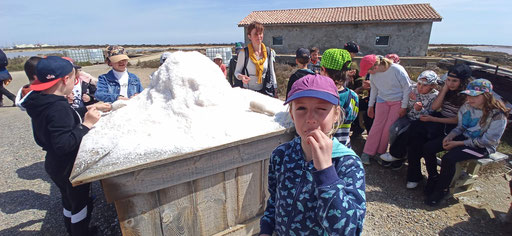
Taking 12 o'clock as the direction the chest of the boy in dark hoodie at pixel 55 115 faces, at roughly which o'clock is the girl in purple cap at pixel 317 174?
The girl in purple cap is roughly at 2 o'clock from the boy in dark hoodie.

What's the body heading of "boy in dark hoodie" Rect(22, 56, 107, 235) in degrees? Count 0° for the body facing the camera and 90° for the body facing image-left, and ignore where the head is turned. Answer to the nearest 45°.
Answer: approximately 270°

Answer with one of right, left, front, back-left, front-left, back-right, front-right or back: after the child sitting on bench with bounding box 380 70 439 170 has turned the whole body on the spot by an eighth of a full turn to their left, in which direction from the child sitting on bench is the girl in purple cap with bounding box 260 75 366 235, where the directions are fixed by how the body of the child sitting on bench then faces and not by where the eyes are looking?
front

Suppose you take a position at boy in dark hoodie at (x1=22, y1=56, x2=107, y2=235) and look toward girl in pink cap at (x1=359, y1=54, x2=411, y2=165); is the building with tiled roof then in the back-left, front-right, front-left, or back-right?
front-left

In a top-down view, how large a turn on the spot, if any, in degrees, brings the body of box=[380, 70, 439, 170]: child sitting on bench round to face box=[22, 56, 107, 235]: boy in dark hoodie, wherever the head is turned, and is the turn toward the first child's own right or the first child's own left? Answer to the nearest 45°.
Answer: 0° — they already face them

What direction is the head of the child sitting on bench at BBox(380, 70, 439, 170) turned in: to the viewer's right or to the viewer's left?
to the viewer's left

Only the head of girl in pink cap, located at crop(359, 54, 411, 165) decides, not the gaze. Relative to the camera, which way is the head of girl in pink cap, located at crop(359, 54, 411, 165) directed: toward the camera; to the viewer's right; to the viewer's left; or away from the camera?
to the viewer's left

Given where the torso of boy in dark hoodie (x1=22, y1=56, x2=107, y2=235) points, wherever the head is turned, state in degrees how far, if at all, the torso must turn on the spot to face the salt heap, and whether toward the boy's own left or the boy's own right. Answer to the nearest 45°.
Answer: approximately 45° to the boy's own right

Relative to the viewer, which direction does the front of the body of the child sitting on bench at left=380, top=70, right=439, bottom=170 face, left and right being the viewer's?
facing the viewer and to the left of the viewer

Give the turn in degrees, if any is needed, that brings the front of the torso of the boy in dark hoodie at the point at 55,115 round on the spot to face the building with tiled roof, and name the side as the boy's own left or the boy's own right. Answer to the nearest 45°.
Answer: approximately 45° to the boy's own left

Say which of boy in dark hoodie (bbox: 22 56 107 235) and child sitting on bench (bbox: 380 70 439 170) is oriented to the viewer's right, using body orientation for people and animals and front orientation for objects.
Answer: the boy in dark hoodie

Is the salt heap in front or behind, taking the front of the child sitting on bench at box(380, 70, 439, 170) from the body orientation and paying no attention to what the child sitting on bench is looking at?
in front

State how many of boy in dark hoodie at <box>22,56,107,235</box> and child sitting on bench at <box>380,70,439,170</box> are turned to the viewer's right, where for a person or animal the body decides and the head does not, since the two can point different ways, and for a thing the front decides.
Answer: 1
